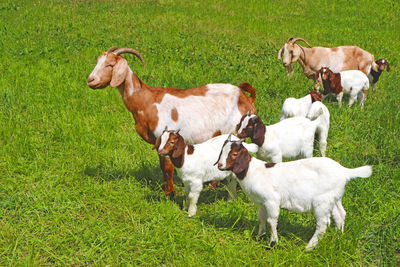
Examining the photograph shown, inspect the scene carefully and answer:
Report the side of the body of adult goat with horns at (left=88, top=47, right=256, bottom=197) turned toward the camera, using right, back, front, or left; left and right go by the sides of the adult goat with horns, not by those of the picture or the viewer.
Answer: left

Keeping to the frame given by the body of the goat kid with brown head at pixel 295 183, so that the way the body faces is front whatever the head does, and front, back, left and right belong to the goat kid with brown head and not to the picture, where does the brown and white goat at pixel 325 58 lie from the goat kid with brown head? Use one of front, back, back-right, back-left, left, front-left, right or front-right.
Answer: right

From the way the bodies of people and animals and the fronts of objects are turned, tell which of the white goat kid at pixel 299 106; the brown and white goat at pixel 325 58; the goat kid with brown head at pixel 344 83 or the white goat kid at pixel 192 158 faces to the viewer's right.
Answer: the white goat kid at pixel 299 106

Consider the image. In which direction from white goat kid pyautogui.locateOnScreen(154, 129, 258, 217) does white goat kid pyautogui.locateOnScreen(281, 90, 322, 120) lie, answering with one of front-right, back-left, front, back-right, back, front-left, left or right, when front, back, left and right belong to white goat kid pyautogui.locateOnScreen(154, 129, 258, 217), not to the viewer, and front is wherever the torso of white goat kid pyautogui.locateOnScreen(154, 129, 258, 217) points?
back-right

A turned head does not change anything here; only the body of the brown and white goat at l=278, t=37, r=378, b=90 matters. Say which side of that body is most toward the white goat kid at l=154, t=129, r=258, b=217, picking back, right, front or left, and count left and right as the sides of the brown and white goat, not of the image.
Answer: left

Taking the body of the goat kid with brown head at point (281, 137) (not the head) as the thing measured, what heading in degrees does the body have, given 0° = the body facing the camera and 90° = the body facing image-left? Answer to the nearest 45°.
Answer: approximately 90°

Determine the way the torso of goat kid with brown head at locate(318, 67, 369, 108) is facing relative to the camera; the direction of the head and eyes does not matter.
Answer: to the viewer's left

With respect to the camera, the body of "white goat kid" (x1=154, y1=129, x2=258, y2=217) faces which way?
to the viewer's left

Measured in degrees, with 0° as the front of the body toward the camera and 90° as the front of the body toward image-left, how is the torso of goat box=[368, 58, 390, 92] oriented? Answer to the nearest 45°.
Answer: approximately 315°

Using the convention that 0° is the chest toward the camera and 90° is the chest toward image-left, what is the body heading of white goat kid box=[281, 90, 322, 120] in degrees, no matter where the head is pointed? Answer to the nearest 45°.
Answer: approximately 270°

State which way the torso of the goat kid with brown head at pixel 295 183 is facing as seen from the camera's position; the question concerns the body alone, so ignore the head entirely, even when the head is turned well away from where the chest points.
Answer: to the viewer's left

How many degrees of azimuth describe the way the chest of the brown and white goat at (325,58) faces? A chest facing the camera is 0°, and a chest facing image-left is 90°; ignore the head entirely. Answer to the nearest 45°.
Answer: approximately 90°
